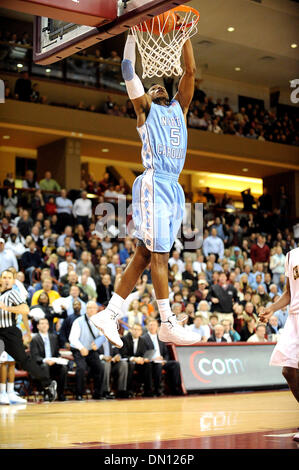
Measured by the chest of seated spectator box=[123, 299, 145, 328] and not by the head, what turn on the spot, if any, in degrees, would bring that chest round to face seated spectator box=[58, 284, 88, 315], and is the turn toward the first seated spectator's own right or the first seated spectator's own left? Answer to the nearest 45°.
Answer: approximately 45° to the first seated spectator's own right

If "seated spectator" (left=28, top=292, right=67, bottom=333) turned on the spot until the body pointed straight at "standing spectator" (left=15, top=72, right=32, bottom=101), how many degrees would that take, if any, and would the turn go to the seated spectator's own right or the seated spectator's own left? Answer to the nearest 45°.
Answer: approximately 180°

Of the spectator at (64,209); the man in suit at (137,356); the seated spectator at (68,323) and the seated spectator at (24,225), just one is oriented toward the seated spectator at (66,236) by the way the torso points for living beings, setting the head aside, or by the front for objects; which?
the spectator at (64,209)

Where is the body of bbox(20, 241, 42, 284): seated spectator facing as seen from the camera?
toward the camera

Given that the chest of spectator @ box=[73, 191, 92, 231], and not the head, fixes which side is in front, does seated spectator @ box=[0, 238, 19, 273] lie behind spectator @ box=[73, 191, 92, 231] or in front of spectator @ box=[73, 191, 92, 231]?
in front

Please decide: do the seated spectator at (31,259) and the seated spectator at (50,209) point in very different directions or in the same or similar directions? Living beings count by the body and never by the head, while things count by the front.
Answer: same or similar directions

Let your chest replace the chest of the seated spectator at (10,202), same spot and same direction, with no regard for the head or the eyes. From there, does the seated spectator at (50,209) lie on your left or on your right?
on your left

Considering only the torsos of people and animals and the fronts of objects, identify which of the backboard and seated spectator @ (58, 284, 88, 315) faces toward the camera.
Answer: the seated spectator

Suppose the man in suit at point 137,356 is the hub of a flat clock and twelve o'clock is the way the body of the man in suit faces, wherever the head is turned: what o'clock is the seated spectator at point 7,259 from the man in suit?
The seated spectator is roughly at 4 o'clock from the man in suit.

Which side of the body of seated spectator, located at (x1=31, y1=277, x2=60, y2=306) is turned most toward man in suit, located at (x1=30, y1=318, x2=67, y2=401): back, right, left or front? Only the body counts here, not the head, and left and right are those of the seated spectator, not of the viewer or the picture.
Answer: front

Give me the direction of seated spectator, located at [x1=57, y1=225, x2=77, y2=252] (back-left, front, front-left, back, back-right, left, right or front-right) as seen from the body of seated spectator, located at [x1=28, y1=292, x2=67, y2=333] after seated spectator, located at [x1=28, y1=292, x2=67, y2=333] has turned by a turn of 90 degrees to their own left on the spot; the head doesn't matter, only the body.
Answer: left

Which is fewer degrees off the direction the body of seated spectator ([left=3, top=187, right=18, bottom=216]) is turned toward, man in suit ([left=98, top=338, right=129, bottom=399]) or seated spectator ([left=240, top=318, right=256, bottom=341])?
the man in suit

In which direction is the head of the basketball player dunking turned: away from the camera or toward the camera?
toward the camera

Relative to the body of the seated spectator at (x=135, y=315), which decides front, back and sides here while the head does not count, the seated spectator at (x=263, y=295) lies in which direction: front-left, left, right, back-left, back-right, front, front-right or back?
back-left

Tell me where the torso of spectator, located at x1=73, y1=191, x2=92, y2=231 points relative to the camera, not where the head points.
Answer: toward the camera

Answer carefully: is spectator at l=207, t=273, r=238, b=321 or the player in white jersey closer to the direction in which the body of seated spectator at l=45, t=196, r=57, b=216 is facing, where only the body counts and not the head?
the player in white jersey

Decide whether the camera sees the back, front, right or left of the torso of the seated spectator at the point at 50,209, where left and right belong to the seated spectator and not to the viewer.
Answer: front

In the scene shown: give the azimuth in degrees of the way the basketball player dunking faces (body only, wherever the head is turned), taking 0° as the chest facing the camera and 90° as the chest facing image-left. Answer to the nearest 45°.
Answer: approximately 315°

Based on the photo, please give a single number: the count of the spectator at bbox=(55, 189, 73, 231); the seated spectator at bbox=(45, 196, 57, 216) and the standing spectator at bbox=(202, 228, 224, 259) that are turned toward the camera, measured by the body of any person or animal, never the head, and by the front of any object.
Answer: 3

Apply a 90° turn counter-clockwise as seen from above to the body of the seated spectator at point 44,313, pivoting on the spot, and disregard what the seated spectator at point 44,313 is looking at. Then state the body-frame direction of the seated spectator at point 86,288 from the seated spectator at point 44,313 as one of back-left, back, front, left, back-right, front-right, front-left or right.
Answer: front-left

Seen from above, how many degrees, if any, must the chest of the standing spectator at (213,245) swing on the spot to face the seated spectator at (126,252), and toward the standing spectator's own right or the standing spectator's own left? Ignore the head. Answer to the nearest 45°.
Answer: approximately 45° to the standing spectator's own right

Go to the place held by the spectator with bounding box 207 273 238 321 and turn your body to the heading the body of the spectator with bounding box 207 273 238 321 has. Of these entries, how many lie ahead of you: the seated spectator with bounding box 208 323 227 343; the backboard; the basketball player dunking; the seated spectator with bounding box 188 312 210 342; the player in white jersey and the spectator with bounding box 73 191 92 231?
5

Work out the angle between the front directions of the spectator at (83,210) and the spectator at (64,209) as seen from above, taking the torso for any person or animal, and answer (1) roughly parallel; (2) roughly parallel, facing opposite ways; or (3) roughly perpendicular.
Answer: roughly parallel
